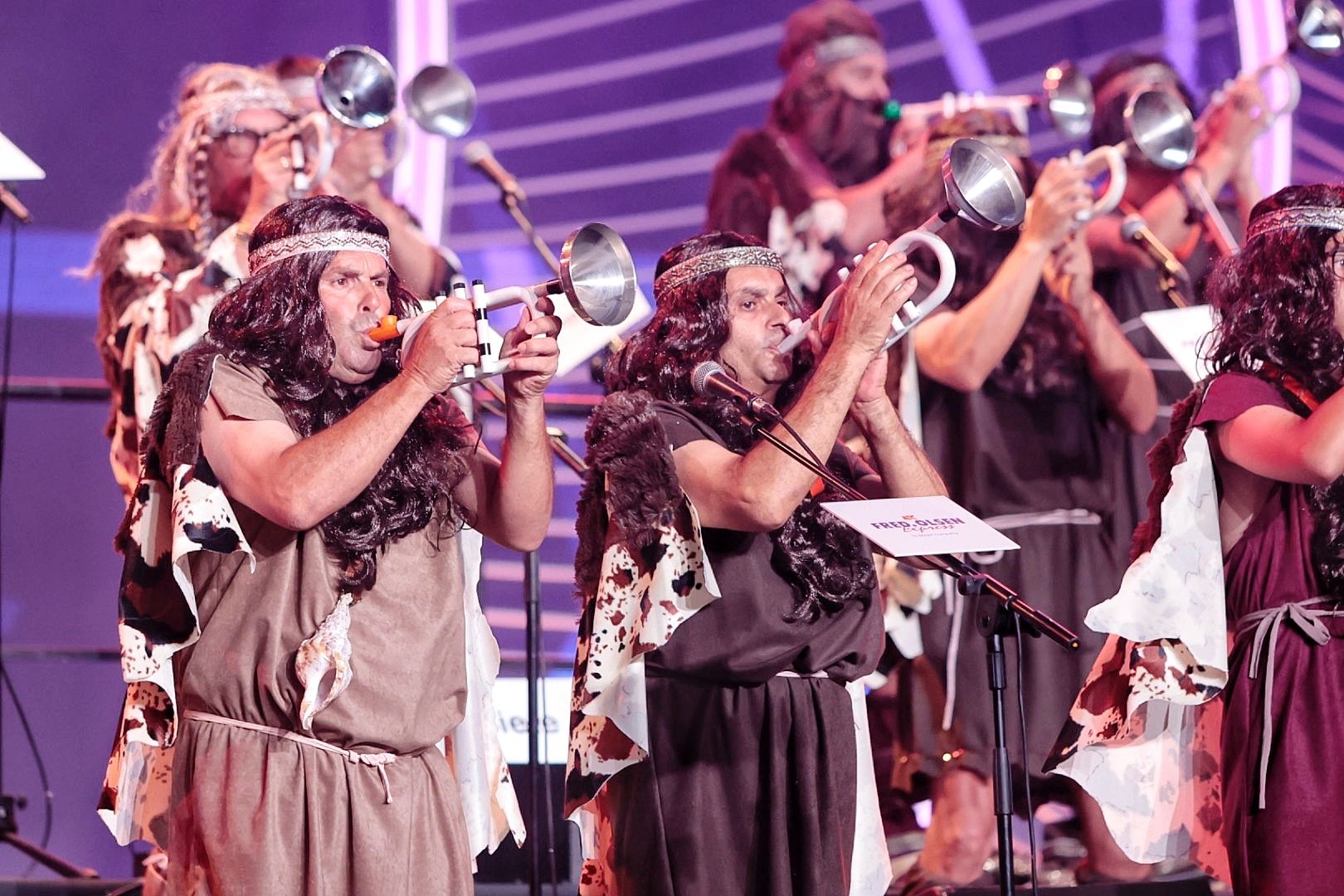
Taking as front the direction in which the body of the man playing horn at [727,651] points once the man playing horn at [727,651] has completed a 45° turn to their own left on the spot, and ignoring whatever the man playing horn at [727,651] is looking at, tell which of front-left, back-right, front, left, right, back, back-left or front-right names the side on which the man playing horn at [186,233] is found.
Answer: back-left

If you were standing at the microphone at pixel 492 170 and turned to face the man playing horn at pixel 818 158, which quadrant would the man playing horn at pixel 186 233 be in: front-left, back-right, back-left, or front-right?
back-left

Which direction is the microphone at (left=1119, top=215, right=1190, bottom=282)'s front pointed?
to the viewer's left

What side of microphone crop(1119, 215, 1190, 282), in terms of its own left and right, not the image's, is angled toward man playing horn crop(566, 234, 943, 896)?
left

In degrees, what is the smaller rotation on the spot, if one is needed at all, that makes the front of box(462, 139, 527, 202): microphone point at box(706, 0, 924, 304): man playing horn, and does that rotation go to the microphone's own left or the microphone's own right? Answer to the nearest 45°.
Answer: approximately 135° to the microphone's own right

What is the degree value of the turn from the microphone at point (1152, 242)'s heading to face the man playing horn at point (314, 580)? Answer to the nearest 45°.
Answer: approximately 45° to its left

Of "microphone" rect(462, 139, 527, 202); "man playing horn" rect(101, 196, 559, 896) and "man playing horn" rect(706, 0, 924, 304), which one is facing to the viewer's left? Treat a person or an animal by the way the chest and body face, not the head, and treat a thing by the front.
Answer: the microphone

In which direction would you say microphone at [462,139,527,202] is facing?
to the viewer's left

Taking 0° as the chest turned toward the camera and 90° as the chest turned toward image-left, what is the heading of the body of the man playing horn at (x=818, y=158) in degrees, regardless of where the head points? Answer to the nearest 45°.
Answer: approximately 315°
